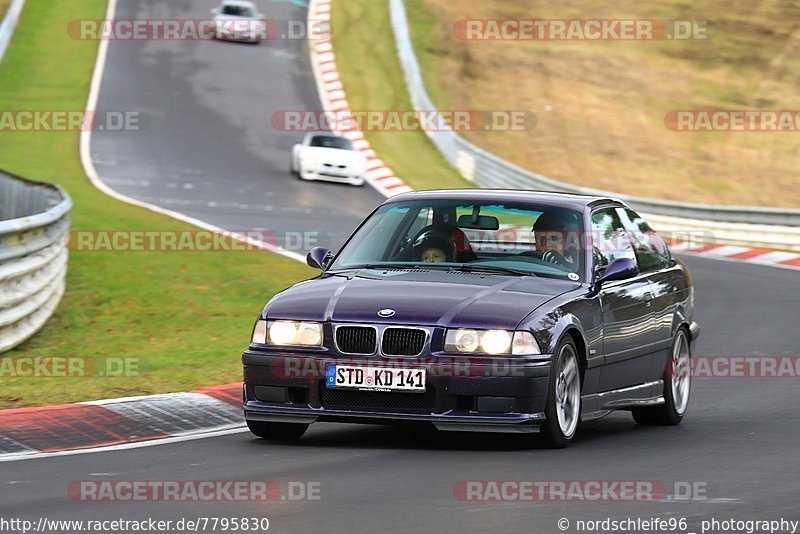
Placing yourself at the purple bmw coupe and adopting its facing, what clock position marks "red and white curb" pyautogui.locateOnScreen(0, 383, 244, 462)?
The red and white curb is roughly at 2 o'clock from the purple bmw coupe.

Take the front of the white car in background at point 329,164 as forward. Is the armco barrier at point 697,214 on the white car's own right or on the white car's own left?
on the white car's own left

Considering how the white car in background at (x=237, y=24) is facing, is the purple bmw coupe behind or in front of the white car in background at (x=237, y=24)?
in front

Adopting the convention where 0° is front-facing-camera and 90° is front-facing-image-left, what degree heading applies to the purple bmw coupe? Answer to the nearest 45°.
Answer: approximately 45°

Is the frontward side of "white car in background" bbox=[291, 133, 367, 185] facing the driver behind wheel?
yes

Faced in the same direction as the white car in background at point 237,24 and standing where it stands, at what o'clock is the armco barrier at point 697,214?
The armco barrier is roughly at 11 o'clock from the white car in background.

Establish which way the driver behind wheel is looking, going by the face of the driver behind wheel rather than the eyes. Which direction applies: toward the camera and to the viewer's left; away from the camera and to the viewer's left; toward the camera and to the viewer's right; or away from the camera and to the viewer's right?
toward the camera and to the viewer's left

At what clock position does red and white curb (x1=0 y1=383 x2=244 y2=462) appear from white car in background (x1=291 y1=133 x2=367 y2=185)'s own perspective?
The red and white curb is roughly at 12 o'clock from the white car in background.

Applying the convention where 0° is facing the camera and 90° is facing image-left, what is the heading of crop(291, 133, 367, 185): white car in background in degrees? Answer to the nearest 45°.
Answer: approximately 0°

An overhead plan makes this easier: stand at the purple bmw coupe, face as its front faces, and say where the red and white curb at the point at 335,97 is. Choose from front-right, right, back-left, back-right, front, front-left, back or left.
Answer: back-right

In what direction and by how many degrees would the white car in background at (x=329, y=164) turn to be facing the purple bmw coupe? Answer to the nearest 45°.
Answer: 0° — it already faces it

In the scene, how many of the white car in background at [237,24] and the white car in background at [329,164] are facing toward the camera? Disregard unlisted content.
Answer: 2

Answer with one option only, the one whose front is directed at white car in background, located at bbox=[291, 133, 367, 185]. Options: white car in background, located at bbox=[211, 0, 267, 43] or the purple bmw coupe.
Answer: white car in background, located at bbox=[211, 0, 267, 43]

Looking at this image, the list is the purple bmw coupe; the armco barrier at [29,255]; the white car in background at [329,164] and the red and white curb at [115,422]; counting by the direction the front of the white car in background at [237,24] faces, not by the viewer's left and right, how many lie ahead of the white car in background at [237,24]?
4
